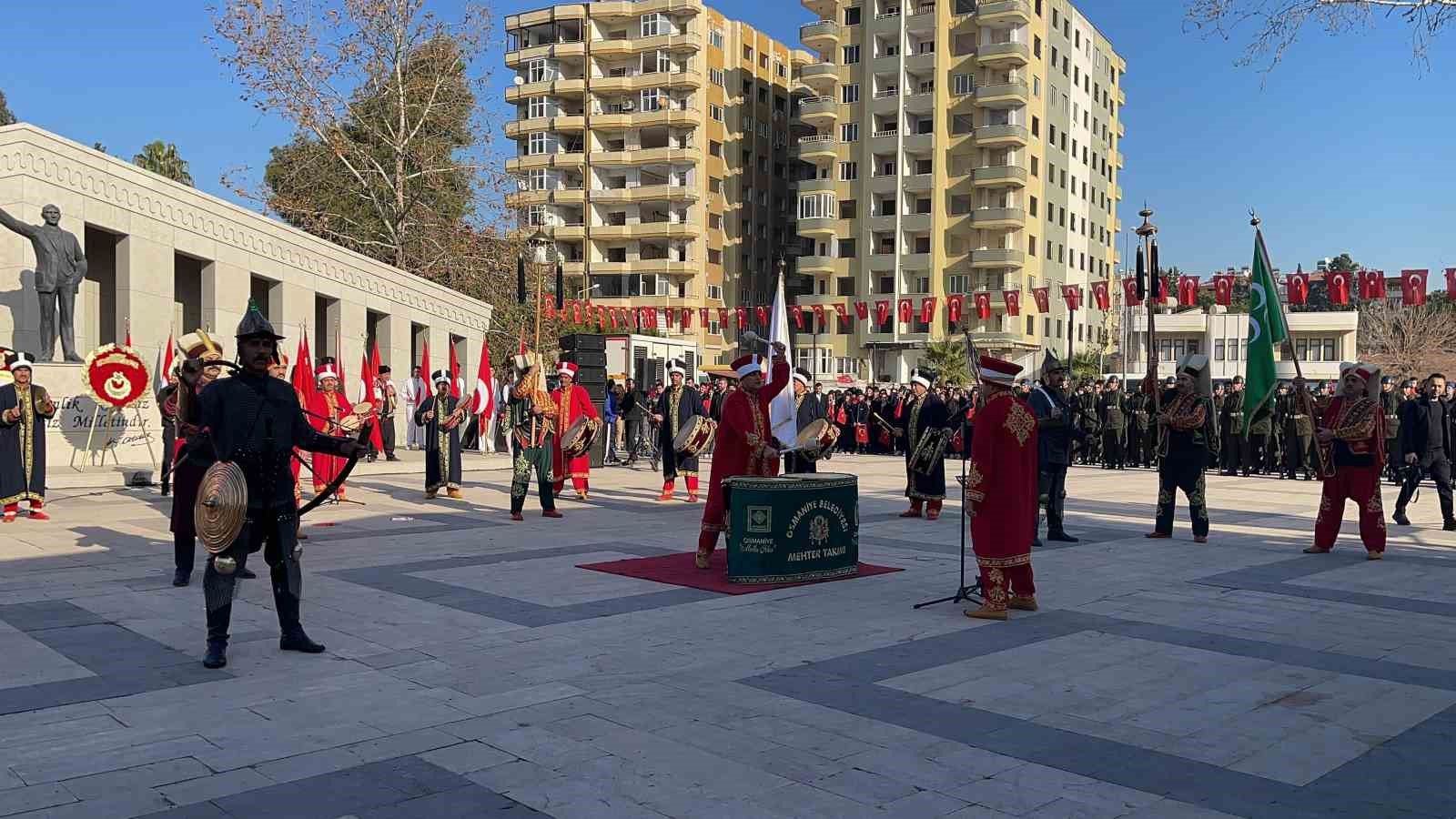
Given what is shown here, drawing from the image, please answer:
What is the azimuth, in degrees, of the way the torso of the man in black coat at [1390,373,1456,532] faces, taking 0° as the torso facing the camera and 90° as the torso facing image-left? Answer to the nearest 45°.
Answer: approximately 315°

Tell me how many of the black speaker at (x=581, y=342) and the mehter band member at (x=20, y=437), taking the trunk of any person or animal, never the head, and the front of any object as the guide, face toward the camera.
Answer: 2

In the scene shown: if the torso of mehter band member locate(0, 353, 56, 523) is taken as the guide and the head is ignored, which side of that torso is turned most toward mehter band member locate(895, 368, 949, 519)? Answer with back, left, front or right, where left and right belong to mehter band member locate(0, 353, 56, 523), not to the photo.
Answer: left

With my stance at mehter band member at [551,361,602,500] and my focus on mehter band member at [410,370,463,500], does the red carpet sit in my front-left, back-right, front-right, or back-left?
back-left

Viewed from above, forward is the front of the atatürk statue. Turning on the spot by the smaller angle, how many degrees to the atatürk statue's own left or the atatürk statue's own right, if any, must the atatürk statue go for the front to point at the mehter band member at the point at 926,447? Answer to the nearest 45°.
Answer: approximately 45° to the atatürk statue's own left

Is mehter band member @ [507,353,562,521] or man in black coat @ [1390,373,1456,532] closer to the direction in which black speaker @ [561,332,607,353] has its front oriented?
the mehter band member

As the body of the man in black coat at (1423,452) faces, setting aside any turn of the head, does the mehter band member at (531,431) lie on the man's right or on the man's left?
on the man's right

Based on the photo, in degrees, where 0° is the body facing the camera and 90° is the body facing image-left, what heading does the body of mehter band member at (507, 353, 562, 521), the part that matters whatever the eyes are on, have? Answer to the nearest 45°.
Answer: approximately 315°

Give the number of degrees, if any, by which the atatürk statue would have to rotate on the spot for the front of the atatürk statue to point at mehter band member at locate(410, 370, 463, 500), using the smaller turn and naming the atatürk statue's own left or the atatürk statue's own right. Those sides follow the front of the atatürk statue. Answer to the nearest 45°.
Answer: approximately 45° to the atatürk statue's own left

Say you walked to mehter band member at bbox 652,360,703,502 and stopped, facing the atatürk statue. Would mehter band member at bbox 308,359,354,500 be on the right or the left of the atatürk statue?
left

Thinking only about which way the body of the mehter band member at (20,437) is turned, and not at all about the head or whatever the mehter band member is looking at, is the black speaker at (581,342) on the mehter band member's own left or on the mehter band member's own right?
on the mehter band member's own left
